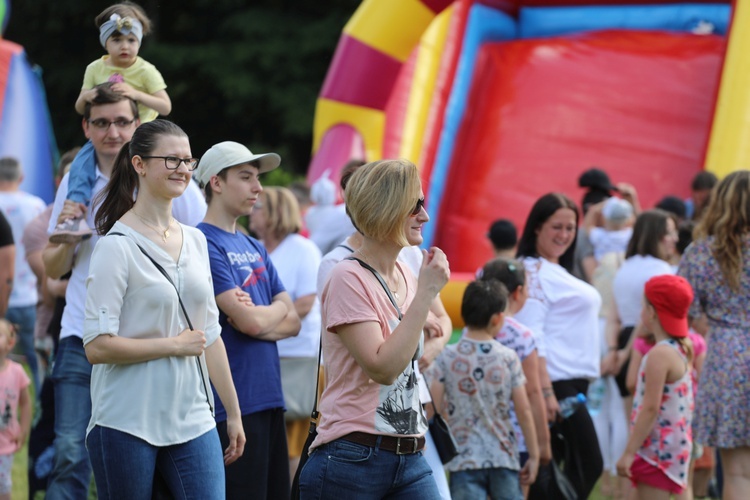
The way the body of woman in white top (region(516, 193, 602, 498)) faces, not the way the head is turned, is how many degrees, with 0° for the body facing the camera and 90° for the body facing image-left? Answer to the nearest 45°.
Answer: approximately 315°

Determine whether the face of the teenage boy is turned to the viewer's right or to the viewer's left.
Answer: to the viewer's right

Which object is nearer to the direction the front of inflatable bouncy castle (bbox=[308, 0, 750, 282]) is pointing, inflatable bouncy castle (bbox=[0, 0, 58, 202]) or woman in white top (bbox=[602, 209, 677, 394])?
the woman in white top

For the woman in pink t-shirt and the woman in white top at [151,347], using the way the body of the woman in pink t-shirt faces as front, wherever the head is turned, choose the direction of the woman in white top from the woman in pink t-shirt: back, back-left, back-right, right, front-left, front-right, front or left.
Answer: back-right

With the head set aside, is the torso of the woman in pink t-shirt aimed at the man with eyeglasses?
no

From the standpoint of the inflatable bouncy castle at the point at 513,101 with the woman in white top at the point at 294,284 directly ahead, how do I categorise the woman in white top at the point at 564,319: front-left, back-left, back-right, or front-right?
front-left

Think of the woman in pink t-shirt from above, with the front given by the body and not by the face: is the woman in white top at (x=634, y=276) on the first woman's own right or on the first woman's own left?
on the first woman's own left

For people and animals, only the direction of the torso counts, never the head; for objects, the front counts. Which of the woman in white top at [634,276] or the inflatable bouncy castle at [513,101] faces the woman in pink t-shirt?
the inflatable bouncy castle

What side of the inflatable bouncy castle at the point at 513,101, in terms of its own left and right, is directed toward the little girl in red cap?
front

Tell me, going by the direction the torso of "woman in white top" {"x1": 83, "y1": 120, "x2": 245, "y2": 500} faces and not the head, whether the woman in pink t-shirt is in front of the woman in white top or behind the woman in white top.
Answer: in front

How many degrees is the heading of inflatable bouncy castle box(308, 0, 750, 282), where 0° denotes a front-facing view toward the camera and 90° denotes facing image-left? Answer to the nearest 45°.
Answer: approximately 0°

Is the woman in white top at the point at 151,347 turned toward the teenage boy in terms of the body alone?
no

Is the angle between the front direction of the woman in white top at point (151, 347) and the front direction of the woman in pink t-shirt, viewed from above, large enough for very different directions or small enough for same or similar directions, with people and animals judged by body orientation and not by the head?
same or similar directions

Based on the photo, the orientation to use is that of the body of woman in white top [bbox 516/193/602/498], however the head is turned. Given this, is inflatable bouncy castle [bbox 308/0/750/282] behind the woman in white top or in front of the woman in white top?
behind

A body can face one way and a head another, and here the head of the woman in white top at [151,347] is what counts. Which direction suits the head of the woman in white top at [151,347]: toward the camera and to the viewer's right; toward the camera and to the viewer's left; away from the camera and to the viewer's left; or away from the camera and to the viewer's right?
toward the camera and to the viewer's right

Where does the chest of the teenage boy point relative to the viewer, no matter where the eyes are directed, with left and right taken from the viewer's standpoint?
facing the viewer and to the right of the viewer

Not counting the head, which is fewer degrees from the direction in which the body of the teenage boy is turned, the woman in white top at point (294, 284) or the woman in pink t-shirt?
the woman in pink t-shirt

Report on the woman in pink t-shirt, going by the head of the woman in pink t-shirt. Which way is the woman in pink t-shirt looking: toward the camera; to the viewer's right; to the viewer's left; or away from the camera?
to the viewer's right
